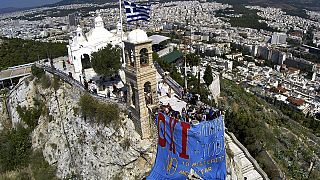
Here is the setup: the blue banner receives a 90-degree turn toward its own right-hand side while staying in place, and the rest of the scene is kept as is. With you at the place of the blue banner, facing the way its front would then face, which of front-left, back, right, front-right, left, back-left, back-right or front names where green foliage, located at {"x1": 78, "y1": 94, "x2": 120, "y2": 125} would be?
front-right

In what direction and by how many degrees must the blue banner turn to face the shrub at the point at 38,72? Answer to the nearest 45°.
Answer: approximately 135° to its right

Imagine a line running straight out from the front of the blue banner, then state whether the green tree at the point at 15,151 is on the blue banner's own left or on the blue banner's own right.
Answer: on the blue banner's own right

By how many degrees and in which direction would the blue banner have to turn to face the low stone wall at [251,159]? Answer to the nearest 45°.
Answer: approximately 135° to its left

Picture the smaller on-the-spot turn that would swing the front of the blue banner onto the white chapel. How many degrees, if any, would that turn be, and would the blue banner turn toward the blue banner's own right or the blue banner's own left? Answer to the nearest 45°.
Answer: approximately 135° to the blue banner's own right

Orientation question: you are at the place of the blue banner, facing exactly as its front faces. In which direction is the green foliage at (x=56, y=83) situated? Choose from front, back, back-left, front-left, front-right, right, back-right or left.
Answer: back-right

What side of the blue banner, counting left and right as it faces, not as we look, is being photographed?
front
